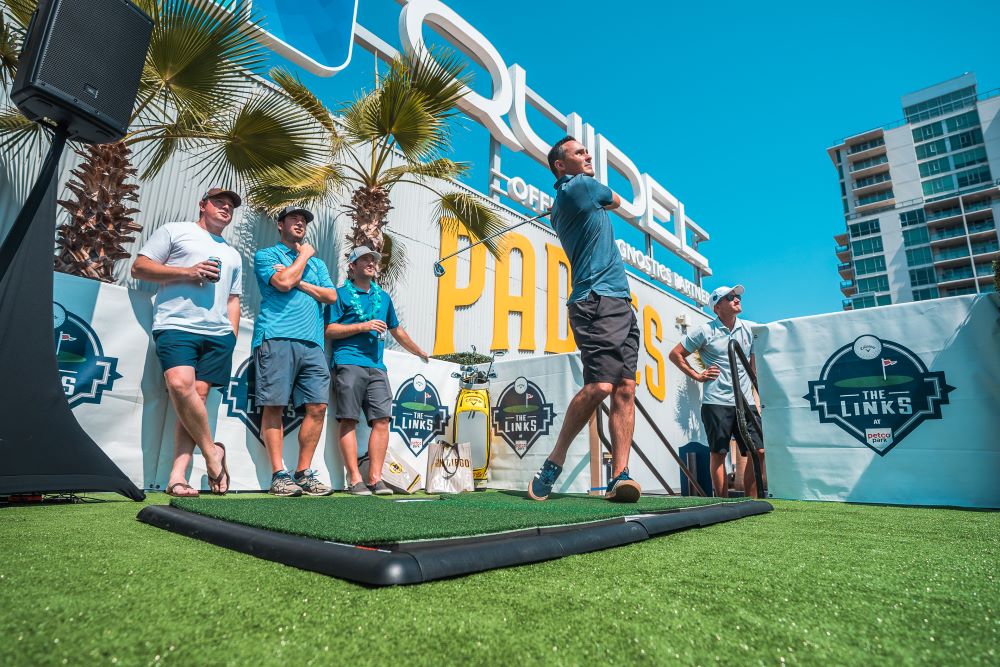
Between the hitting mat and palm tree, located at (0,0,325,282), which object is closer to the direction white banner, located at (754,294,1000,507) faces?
the hitting mat

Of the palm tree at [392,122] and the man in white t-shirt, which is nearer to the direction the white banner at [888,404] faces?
the man in white t-shirt

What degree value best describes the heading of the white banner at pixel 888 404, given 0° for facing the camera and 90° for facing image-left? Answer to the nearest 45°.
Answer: approximately 0°

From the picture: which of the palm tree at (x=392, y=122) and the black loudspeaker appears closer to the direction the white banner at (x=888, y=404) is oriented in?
the black loudspeaker

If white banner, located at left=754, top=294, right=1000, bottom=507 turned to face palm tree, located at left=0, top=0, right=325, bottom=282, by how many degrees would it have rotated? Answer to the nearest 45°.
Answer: approximately 45° to its right

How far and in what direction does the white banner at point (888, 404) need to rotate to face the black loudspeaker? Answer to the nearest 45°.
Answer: approximately 45° to its right

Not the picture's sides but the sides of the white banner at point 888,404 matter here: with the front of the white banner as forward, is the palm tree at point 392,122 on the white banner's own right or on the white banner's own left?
on the white banner's own right

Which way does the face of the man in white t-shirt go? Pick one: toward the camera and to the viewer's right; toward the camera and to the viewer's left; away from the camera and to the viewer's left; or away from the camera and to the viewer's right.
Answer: toward the camera and to the viewer's right

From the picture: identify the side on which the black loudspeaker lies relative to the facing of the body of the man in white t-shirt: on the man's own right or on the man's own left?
on the man's own right

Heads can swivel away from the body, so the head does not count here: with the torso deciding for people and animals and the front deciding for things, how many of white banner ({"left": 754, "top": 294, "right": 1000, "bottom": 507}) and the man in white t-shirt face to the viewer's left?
0
